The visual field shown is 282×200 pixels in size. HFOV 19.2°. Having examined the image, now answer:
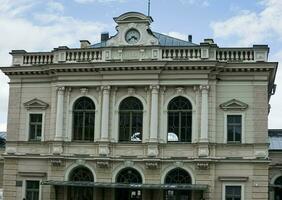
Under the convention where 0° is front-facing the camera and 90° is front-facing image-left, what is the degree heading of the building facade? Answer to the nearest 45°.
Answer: approximately 0°
